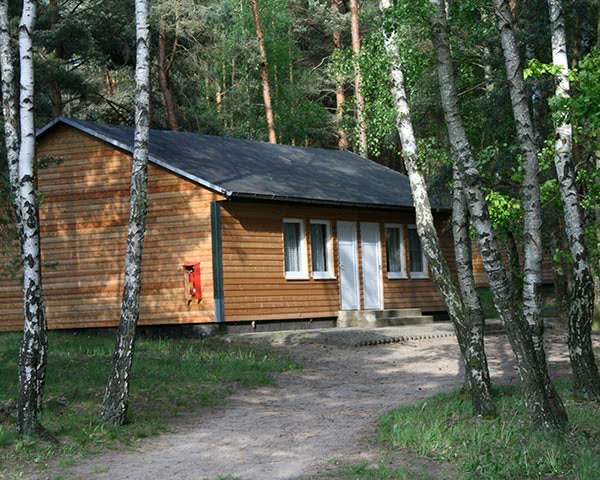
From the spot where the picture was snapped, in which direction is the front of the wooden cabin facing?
facing the viewer and to the right of the viewer

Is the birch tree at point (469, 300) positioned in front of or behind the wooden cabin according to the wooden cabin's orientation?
in front

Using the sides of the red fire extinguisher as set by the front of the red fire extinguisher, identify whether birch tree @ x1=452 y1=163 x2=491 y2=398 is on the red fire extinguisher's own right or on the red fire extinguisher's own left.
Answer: on the red fire extinguisher's own left

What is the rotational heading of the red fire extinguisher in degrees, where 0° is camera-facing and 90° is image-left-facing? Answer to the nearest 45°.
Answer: approximately 45°
